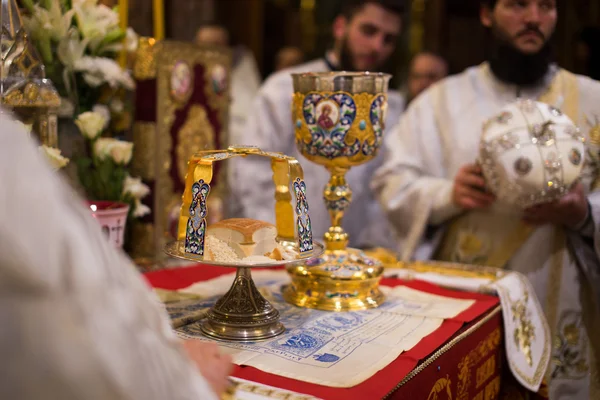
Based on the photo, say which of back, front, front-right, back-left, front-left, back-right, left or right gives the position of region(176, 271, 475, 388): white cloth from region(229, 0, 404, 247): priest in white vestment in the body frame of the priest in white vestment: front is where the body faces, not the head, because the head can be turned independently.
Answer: front-right

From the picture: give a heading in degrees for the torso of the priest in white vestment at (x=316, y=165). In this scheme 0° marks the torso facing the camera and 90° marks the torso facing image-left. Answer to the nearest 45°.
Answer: approximately 315°

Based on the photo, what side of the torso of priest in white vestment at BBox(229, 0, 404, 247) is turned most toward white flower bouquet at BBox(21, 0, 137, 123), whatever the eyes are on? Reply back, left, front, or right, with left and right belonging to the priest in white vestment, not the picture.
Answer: right

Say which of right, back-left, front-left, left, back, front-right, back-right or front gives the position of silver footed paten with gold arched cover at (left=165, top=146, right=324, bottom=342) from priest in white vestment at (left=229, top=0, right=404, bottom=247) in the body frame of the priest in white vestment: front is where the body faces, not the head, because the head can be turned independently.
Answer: front-right

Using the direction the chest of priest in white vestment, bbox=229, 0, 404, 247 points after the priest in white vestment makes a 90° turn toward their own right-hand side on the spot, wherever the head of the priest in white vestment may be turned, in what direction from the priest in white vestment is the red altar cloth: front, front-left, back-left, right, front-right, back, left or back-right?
front-left

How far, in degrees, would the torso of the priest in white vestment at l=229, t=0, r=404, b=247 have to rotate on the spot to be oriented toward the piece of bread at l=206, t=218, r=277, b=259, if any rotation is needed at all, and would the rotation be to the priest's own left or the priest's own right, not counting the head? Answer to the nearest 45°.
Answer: approximately 45° to the priest's own right

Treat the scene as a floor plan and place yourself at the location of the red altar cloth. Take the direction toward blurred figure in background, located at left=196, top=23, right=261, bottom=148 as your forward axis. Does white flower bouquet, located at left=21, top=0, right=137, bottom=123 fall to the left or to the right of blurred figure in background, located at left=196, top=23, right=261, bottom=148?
left
